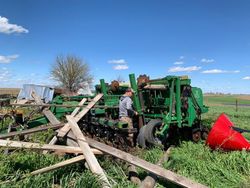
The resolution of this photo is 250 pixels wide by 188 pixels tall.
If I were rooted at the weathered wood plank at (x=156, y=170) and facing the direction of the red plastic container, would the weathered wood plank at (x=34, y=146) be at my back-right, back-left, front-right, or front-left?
back-left

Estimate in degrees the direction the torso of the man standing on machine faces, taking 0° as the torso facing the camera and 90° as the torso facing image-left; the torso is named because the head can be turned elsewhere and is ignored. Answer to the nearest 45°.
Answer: approximately 270°

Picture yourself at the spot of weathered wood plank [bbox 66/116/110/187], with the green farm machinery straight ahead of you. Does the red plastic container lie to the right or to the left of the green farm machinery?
right

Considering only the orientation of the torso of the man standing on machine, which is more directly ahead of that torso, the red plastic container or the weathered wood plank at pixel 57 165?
the red plastic container

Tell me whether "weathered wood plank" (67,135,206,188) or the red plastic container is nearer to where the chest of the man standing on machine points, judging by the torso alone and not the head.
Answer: the red plastic container

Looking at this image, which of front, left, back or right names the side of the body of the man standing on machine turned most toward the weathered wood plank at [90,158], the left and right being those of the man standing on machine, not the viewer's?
right
